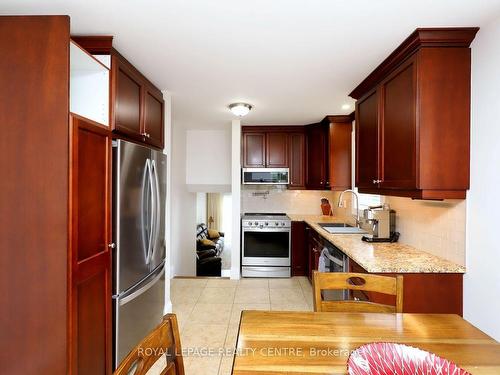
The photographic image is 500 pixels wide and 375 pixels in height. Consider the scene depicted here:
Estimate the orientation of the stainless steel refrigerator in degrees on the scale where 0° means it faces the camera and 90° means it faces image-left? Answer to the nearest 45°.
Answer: approximately 315°

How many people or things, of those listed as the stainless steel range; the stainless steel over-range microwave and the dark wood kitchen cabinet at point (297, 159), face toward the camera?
3

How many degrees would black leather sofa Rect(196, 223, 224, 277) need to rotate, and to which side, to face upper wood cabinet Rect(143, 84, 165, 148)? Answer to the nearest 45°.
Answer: approximately 45° to its right

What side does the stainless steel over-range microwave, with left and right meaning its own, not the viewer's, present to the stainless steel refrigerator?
front

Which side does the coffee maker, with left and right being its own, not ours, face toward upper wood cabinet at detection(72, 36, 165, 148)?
front

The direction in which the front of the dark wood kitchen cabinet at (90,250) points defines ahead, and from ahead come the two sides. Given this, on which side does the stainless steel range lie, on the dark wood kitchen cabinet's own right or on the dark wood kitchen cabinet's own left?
on the dark wood kitchen cabinet's own left

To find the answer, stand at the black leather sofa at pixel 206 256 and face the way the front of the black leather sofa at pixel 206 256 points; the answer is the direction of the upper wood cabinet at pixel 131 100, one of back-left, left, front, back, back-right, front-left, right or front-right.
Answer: front-right

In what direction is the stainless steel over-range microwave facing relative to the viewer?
toward the camera

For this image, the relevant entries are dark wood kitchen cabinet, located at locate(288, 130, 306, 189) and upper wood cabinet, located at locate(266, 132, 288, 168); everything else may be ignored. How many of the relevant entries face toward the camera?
2

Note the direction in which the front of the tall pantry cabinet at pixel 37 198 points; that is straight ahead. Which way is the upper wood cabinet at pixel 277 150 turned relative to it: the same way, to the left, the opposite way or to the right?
to the right

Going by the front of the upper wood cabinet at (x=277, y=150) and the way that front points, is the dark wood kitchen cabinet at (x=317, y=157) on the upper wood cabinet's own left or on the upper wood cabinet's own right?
on the upper wood cabinet's own left

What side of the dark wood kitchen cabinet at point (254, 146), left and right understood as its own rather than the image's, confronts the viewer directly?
front

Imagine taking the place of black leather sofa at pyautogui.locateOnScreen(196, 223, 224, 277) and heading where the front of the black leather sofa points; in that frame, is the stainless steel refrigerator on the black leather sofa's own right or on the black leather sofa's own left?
on the black leather sofa's own right

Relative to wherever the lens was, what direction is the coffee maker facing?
facing the viewer and to the left of the viewer
